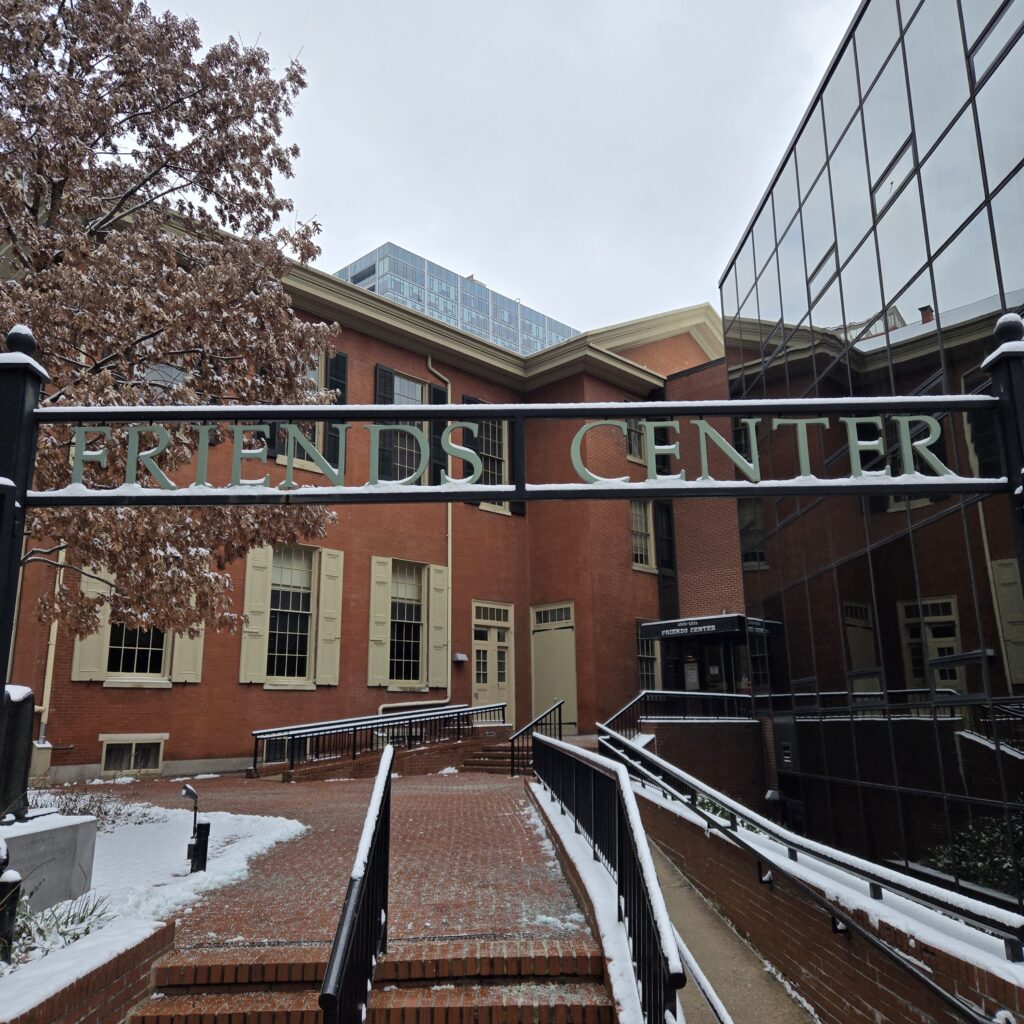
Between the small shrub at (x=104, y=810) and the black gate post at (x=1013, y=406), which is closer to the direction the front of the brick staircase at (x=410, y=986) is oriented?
the black gate post

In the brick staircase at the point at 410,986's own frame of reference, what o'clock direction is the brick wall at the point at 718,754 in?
The brick wall is roughly at 7 o'clock from the brick staircase.

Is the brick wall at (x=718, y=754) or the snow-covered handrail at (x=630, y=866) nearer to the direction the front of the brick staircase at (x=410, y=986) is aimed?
the snow-covered handrail

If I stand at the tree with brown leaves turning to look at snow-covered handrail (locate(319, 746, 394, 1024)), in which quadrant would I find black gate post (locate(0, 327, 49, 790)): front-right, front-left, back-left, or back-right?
front-right

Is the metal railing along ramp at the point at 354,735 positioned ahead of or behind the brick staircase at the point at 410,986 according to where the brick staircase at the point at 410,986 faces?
behind

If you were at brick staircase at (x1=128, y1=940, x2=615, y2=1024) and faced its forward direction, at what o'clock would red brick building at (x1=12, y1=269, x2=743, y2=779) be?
The red brick building is roughly at 6 o'clock from the brick staircase.

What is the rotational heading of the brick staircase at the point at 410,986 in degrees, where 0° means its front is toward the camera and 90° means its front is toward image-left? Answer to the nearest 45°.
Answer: approximately 0°

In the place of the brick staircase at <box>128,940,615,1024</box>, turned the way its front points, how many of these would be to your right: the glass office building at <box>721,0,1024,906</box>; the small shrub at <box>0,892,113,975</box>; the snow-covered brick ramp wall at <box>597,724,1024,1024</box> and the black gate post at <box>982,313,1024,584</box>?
1

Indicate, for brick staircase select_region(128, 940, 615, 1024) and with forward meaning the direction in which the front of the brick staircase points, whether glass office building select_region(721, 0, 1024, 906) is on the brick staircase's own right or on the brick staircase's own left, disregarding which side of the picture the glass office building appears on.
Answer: on the brick staircase's own left

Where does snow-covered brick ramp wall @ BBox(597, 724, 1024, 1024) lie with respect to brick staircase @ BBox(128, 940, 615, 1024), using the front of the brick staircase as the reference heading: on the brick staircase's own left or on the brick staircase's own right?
on the brick staircase's own left

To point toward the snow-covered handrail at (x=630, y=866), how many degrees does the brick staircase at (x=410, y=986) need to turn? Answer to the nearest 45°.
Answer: approximately 90° to its left
